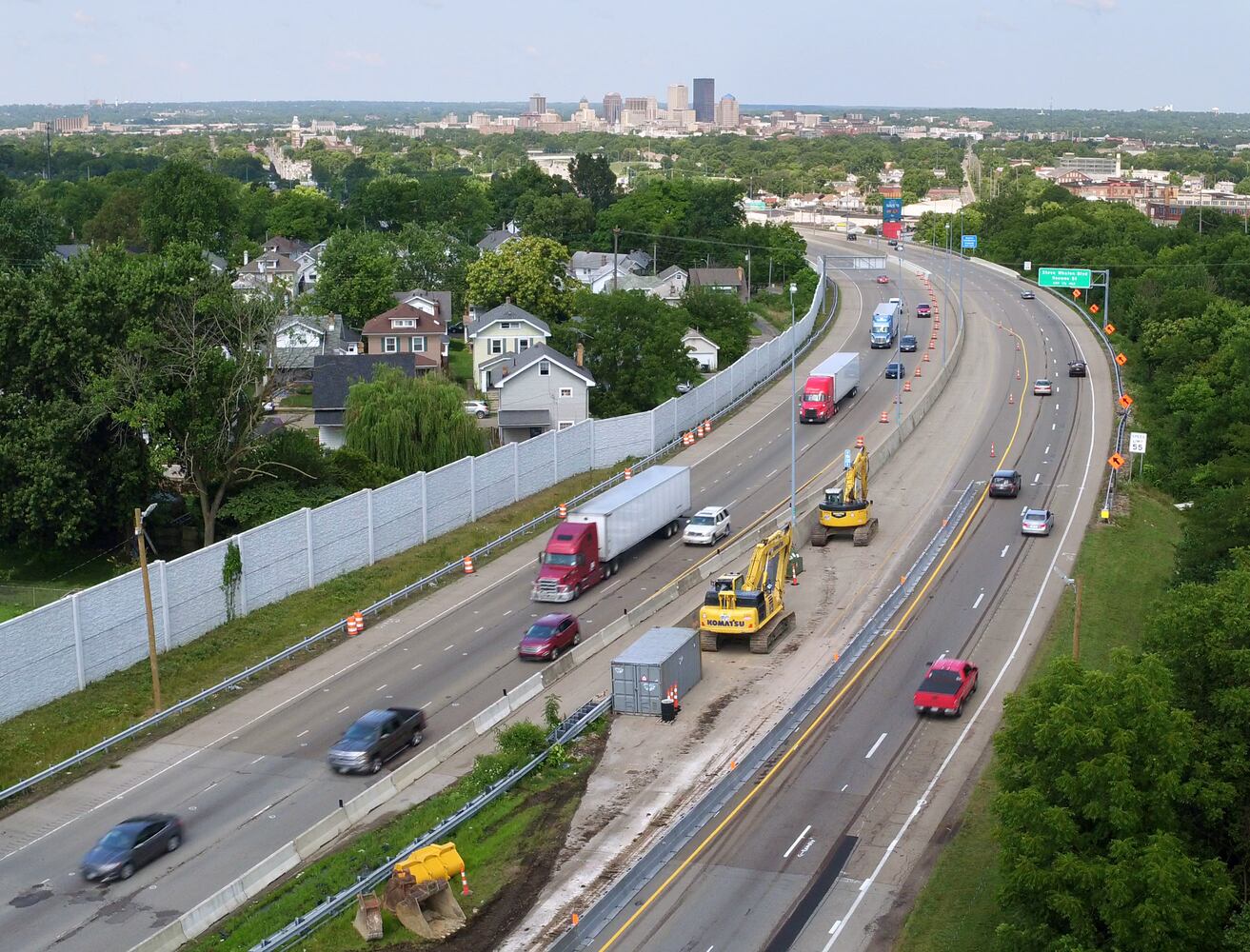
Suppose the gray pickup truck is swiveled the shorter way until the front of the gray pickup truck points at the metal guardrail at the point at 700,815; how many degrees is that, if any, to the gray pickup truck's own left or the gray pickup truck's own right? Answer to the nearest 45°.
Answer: approximately 90° to the gray pickup truck's own left

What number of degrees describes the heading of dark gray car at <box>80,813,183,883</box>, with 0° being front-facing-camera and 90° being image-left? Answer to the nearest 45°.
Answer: approximately 45°

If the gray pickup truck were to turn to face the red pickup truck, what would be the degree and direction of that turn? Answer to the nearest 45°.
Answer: approximately 135° to its left

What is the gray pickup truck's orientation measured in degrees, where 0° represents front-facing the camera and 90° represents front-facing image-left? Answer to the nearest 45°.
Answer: approximately 45°

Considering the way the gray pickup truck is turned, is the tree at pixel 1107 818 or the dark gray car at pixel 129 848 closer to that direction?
the dark gray car

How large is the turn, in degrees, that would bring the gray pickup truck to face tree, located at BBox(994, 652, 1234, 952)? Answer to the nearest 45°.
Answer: approximately 90° to its left

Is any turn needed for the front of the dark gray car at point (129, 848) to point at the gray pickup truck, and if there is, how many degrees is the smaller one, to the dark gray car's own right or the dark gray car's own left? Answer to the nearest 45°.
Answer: approximately 180°
